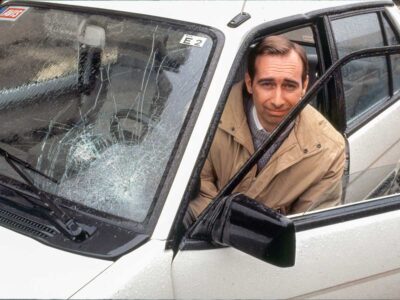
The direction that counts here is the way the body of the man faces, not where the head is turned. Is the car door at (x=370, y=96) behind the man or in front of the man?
behind

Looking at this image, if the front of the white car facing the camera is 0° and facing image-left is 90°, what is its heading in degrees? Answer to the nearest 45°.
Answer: approximately 45°
